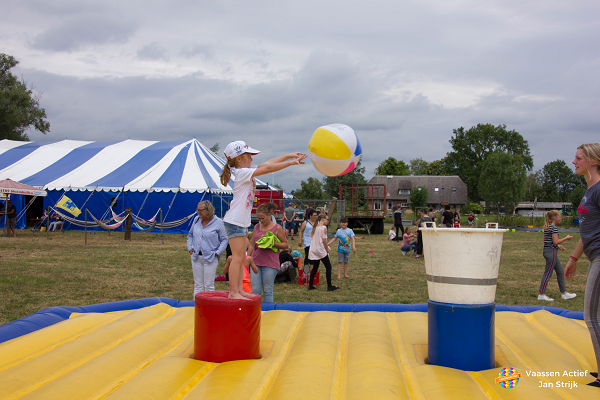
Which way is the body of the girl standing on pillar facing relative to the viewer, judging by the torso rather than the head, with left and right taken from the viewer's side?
facing to the right of the viewer

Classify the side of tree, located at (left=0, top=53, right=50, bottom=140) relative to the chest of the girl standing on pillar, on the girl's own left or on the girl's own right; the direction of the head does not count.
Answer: on the girl's own left

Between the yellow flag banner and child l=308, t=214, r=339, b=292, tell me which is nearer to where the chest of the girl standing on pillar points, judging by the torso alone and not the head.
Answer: the child

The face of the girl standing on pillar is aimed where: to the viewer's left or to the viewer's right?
to the viewer's right

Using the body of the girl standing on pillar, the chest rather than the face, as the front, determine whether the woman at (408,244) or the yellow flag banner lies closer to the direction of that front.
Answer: the woman

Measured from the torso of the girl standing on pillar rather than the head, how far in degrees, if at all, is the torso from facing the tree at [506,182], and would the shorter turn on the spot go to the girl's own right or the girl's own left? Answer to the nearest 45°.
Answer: approximately 45° to the girl's own left
